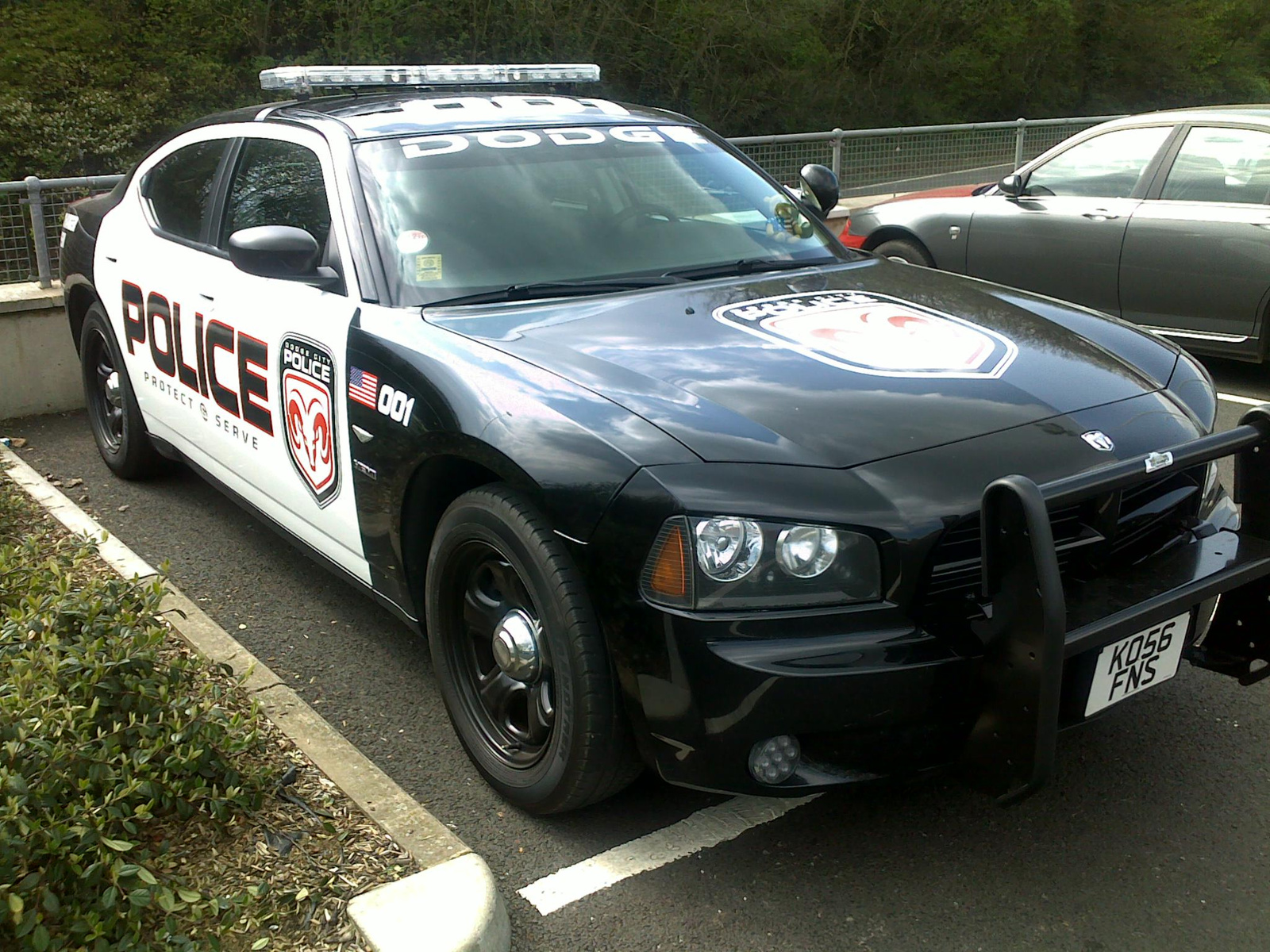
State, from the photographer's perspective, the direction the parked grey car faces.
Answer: facing away from the viewer and to the left of the viewer

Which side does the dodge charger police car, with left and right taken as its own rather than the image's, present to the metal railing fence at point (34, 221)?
back

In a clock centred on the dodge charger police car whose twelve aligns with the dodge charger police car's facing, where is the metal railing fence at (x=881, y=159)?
The metal railing fence is roughly at 8 o'clock from the dodge charger police car.

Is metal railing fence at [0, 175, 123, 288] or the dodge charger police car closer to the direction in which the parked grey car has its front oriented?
the metal railing fence

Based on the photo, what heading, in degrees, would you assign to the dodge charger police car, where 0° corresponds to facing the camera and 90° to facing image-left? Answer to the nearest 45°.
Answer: approximately 315°

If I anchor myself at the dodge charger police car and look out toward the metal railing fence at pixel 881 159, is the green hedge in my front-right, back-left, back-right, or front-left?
back-left

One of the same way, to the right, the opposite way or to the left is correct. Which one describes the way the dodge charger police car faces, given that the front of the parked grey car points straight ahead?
the opposite way

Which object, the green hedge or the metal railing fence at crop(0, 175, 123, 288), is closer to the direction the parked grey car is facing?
the metal railing fence
